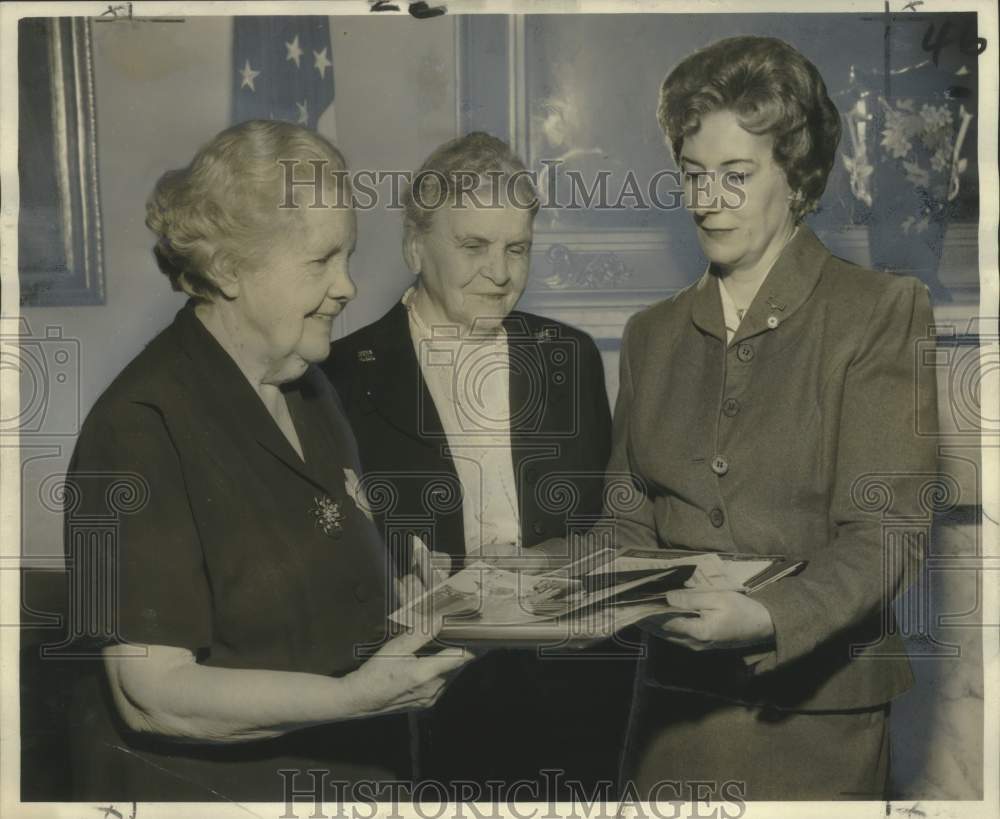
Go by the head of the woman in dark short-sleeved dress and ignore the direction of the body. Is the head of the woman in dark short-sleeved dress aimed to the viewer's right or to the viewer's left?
to the viewer's right

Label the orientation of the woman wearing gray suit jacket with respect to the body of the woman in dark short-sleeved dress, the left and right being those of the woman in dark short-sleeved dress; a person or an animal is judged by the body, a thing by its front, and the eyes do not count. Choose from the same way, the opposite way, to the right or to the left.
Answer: to the right

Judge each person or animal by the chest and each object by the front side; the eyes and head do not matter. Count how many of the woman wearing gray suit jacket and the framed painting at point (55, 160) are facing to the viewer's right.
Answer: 0

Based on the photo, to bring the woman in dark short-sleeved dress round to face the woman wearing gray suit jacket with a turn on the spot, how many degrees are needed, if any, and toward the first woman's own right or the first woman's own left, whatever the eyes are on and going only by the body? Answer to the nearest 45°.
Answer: approximately 45° to the first woman's own left

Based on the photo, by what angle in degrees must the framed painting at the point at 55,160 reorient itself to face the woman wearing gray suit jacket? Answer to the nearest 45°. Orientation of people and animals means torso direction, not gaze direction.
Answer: approximately 45° to its left

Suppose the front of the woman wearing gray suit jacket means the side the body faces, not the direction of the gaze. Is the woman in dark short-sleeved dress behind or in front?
in front

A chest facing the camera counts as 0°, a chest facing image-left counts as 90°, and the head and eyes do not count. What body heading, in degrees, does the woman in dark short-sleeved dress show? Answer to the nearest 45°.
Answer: approximately 315°

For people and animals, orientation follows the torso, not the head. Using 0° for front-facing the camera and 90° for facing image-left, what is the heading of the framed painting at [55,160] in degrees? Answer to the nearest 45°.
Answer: approximately 0°
